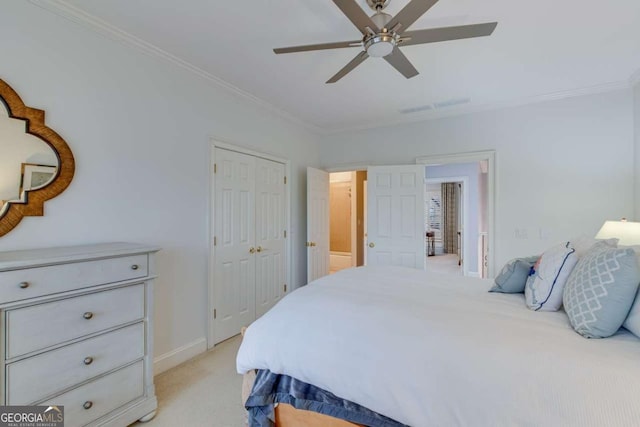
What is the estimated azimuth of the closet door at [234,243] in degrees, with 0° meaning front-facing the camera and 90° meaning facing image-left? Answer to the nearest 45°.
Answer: approximately 315°

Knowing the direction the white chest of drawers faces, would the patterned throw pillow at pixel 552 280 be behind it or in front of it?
in front

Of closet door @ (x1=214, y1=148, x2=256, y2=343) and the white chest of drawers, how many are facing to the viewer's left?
0

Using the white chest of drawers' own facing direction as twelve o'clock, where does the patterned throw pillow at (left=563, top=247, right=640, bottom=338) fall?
The patterned throw pillow is roughly at 12 o'clock from the white chest of drawers.

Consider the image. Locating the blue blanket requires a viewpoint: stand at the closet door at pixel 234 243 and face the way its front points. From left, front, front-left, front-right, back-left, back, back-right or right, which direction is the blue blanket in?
front-right

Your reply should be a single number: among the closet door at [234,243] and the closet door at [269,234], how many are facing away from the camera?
0

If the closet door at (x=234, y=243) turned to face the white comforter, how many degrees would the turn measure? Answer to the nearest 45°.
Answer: approximately 45° to its right

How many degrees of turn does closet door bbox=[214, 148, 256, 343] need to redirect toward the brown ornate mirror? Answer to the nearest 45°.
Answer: approximately 90° to its right

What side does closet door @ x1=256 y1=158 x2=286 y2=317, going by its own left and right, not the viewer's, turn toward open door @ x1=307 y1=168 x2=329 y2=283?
left

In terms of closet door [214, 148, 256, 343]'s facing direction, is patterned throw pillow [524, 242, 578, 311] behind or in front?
in front

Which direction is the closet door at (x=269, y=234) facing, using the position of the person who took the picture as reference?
facing the viewer and to the right of the viewer

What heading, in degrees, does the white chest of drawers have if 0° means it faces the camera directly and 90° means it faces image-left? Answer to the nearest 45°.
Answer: approximately 315°

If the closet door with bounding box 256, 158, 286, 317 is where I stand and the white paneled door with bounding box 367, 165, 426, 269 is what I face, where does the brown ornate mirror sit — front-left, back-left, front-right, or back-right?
back-right

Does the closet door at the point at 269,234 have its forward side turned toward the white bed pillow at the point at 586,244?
yes

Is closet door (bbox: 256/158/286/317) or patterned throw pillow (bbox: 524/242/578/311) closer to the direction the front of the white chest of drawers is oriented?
the patterned throw pillow

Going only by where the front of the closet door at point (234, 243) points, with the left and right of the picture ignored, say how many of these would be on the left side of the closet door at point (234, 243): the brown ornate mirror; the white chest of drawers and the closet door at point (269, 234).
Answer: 1
